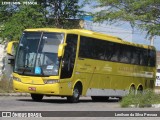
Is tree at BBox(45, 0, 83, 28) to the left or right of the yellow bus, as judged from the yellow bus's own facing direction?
on its right

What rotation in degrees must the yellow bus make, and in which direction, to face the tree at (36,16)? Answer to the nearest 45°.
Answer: approximately 135° to its right

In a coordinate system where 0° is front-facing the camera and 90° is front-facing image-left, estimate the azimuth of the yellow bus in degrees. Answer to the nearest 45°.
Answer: approximately 45°
